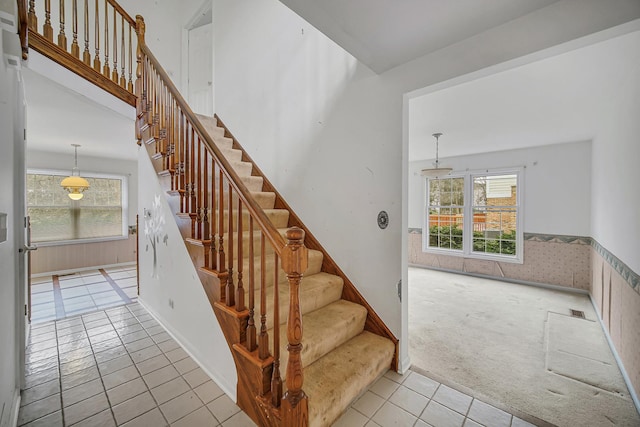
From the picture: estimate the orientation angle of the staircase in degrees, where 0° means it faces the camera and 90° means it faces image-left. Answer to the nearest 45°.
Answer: approximately 315°

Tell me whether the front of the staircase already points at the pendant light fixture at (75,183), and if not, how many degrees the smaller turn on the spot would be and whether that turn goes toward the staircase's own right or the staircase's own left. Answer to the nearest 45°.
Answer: approximately 180°

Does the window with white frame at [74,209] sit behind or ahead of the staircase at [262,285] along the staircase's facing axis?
behind
